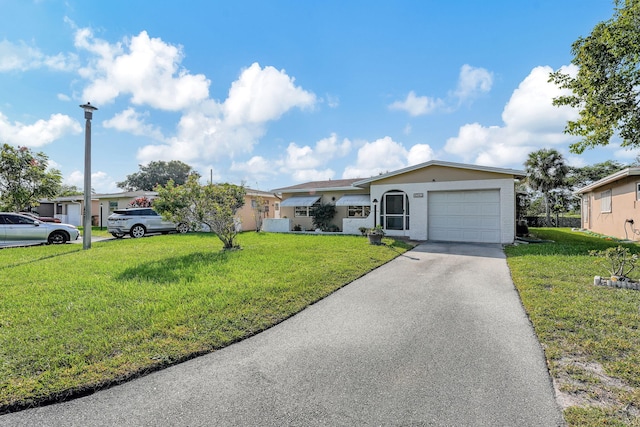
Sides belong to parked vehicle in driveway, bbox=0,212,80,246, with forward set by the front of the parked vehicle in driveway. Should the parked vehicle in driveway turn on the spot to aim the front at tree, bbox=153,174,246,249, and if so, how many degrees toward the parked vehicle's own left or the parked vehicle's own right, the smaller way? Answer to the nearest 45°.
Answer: approximately 45° to the parked vehicle's own right

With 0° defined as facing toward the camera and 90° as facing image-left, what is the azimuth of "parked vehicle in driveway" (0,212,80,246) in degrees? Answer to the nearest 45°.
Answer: approximately 270°

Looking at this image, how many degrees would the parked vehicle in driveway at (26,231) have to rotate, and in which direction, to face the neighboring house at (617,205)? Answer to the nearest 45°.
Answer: approximately 45° to its right

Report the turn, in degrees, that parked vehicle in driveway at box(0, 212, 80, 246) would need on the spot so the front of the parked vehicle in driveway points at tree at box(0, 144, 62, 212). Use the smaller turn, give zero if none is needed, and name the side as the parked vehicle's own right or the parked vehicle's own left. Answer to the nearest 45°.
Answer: approximately 90° to the parked vehicle's own left

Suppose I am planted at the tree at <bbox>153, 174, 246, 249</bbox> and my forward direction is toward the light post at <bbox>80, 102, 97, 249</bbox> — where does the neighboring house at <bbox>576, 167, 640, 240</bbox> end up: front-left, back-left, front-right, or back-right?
back-right
